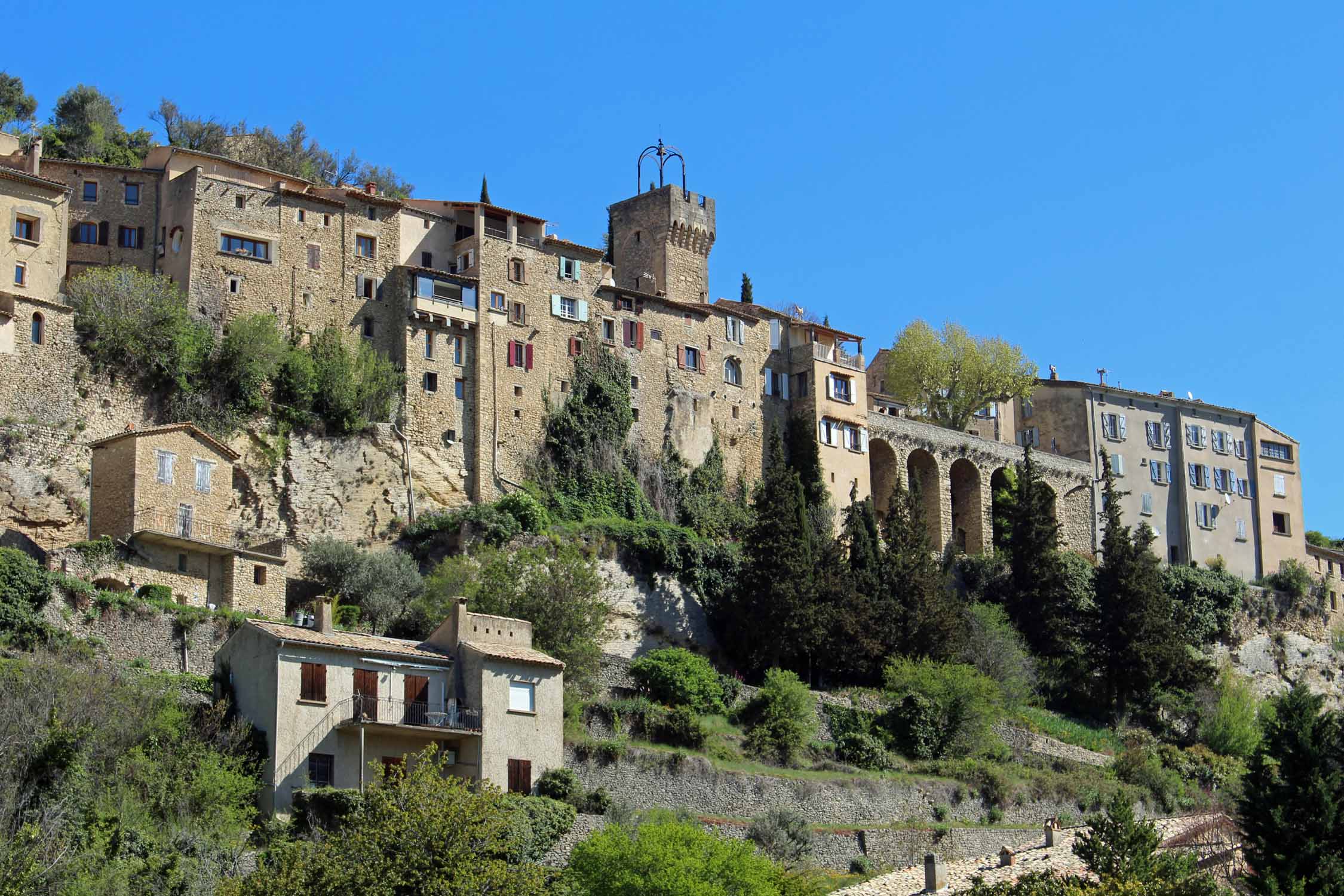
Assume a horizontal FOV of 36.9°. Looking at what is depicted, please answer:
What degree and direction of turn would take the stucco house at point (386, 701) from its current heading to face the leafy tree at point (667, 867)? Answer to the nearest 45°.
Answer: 0° — it already faces it

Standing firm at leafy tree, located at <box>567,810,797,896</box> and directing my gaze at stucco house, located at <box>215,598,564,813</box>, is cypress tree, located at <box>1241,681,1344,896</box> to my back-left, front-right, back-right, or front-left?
back-right

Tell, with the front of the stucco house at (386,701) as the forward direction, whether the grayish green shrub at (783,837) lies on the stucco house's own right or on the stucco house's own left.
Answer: on the stucco house's own left

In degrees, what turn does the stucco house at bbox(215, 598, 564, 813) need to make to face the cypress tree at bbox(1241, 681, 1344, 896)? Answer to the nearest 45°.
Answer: approximately 45° to its left

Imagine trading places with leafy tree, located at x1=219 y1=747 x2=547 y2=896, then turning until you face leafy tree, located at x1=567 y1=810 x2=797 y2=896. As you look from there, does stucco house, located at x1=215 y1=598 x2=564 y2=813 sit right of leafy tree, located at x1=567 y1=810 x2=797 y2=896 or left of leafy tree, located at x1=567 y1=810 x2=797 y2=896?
left

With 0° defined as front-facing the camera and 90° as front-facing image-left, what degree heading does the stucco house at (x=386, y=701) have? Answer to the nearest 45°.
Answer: approximately 315°

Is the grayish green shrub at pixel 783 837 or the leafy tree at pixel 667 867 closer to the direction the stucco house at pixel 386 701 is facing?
the leafy tree

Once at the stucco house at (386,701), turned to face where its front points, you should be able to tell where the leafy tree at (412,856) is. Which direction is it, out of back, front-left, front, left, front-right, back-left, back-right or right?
front-right

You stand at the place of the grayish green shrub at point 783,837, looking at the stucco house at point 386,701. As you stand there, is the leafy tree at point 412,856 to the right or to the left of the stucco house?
left
